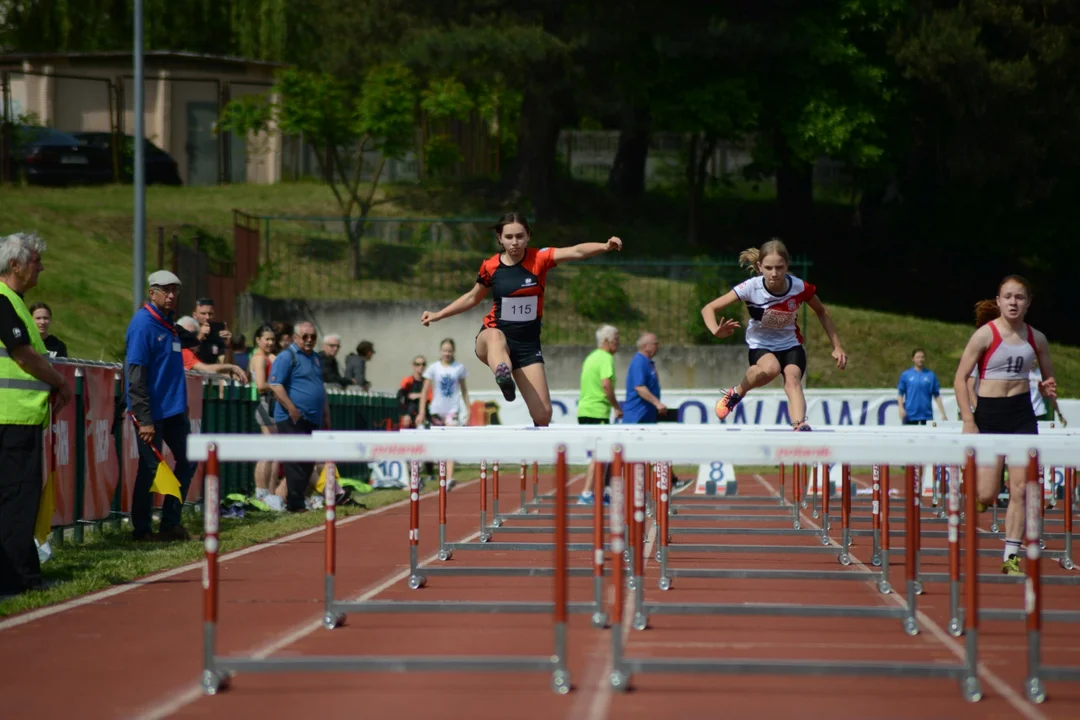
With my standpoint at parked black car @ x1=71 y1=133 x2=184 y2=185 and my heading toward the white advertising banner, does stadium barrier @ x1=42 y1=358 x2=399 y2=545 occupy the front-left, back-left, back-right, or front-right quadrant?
front-right

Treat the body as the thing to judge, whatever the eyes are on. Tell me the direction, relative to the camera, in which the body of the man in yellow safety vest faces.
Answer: to the viewer's right

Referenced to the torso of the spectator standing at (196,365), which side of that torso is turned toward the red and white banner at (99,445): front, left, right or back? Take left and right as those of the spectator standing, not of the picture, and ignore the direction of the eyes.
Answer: right

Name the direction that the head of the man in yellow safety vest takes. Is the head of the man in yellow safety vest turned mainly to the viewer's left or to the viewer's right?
to the viewer's right

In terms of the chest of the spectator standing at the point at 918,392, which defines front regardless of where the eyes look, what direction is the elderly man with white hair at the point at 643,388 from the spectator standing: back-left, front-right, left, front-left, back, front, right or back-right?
front-right

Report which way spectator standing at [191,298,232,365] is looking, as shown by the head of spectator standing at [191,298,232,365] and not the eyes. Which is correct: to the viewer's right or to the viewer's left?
to the viewer's right

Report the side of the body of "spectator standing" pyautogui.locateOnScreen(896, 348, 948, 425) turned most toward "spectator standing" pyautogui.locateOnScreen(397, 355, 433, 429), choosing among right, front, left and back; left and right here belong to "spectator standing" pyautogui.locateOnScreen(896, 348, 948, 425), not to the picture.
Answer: right

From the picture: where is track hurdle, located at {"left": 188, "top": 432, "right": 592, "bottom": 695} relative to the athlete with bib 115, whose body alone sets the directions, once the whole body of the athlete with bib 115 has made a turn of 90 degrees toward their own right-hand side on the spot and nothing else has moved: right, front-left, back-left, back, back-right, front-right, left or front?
left

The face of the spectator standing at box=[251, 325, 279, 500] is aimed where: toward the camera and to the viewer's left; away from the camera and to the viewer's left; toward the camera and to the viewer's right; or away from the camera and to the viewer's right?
toward the camera and to the viewer's right

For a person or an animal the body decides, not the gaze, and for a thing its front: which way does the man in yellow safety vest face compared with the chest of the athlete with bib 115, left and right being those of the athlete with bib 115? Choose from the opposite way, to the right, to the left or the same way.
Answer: to the left

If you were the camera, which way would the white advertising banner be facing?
facing the viewer

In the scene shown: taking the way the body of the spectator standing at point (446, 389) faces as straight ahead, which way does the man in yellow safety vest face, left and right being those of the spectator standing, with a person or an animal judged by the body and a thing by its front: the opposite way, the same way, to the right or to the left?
to the left

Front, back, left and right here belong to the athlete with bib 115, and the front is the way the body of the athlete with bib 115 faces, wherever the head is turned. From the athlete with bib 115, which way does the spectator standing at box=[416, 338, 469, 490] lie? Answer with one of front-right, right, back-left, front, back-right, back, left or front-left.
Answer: back
